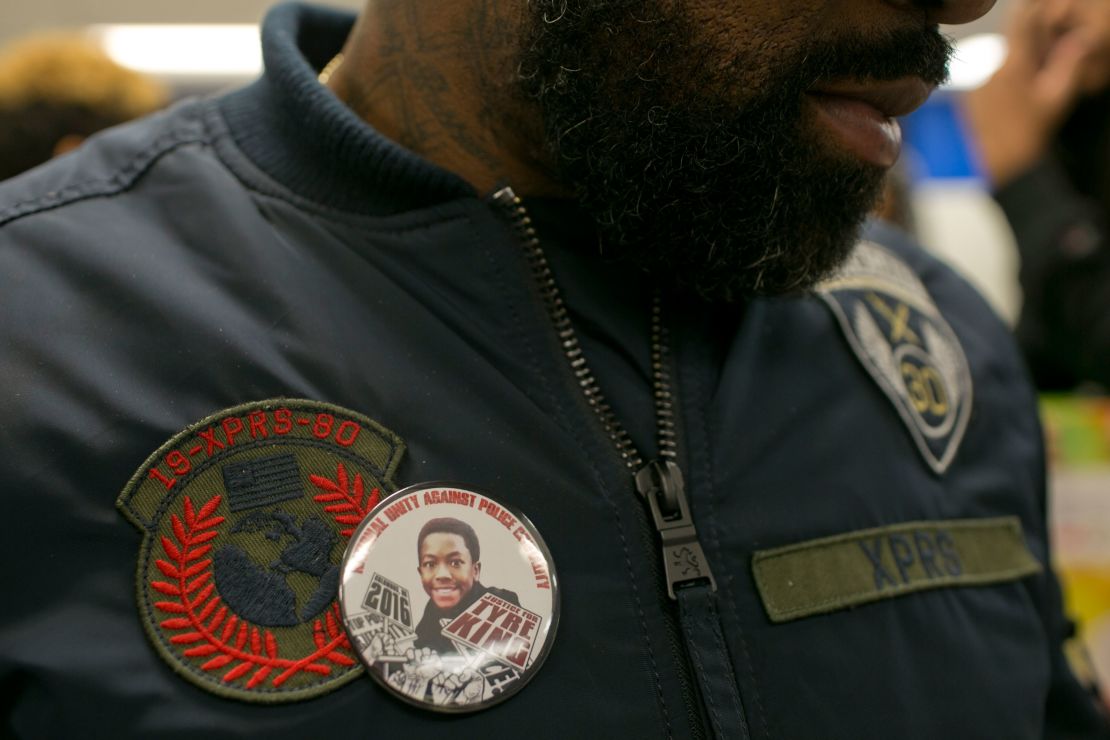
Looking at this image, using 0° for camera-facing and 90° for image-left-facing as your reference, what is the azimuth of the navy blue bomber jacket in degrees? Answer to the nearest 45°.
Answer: approximately 315°
